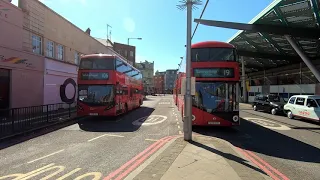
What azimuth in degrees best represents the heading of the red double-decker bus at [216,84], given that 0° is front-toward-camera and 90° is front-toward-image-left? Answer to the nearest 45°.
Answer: approximately 0°

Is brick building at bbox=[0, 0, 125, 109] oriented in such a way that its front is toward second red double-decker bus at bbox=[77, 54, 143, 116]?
yes

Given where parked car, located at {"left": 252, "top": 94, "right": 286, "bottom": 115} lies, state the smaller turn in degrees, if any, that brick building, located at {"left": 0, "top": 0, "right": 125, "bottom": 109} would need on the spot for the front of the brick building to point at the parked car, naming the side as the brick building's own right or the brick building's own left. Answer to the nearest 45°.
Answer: approximately 45° to the brick building's own left

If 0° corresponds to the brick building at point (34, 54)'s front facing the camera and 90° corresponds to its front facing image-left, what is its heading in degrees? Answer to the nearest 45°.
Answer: approximately 315°

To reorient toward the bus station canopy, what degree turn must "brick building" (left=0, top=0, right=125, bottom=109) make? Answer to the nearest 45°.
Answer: approximately 45° to its left

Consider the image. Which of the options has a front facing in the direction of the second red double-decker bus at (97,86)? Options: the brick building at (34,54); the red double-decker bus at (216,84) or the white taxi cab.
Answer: the brick building

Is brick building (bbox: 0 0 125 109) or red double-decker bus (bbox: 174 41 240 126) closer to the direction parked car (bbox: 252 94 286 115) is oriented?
the red double-decker bus

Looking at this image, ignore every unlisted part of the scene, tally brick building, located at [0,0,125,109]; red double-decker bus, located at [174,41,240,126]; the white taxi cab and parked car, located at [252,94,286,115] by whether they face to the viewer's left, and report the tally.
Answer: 0
